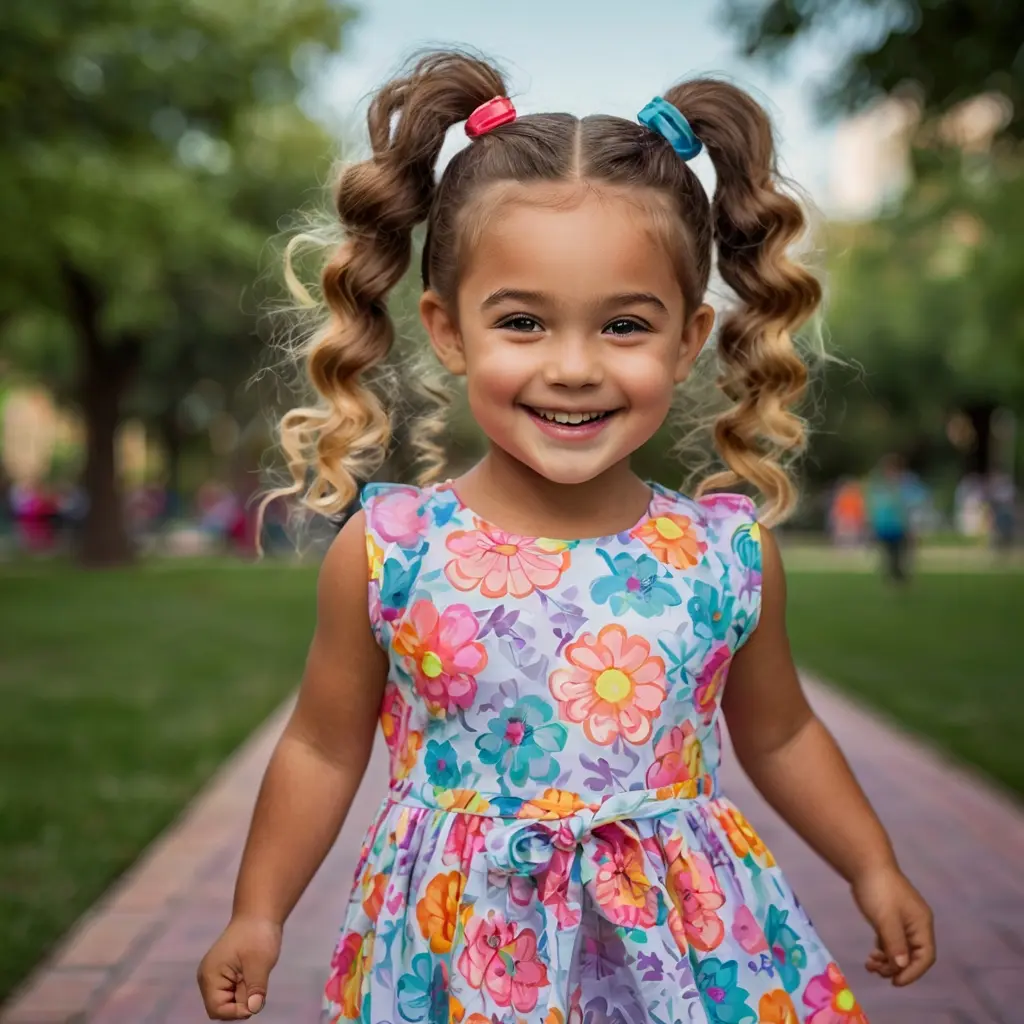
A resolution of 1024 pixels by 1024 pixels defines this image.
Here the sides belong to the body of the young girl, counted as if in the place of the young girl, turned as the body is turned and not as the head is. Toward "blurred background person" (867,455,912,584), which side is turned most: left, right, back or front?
back

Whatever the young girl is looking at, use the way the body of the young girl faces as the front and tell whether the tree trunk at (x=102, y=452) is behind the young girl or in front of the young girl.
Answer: behind

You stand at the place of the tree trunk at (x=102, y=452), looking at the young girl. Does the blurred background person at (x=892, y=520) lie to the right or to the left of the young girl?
left

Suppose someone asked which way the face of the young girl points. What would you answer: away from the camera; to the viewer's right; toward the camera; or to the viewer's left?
toward the camera

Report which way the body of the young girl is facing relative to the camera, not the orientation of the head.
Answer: toward the camera
